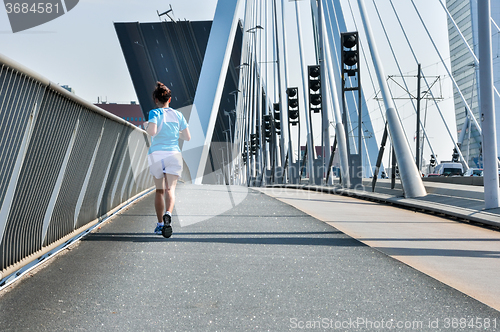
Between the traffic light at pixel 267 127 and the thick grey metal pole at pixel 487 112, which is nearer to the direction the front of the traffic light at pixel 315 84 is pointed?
the thick grey metal pole

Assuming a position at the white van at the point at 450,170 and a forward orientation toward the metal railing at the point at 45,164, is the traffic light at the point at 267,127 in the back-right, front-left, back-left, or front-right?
front-right

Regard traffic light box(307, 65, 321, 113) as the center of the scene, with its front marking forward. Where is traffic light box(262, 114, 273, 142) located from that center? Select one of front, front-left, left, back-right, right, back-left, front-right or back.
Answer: back

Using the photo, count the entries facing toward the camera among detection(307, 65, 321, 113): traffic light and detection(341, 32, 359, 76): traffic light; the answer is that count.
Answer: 2

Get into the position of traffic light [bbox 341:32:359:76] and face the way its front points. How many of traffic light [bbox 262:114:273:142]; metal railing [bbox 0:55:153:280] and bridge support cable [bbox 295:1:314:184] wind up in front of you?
1

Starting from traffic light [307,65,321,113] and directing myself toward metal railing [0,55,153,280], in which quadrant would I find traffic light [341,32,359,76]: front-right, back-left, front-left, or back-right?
front-left

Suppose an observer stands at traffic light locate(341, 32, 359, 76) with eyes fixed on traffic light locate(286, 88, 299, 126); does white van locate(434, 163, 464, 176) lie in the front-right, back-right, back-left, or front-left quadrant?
front-right

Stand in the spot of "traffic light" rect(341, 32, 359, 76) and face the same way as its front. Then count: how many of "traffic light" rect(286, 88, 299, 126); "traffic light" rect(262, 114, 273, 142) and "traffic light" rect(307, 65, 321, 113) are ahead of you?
0

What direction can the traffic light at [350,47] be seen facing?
toward the camera

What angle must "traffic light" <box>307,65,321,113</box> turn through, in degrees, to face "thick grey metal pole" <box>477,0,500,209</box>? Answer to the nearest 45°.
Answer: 0° — it already faces it

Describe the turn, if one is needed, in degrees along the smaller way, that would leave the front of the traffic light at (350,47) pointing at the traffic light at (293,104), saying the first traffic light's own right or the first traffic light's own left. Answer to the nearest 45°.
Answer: approximately 180°

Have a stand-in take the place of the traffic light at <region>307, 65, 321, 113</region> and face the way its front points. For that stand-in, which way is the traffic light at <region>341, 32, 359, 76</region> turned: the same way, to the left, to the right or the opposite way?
the same way

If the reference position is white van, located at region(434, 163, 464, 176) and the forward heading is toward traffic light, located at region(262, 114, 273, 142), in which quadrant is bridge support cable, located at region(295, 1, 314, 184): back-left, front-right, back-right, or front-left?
front-left
